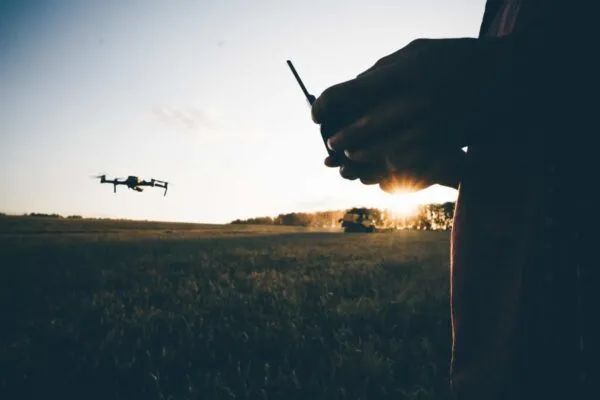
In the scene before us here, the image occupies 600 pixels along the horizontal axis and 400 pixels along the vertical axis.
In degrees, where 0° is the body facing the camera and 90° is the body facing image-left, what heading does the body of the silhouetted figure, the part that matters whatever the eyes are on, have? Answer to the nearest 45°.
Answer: approximately 90°
